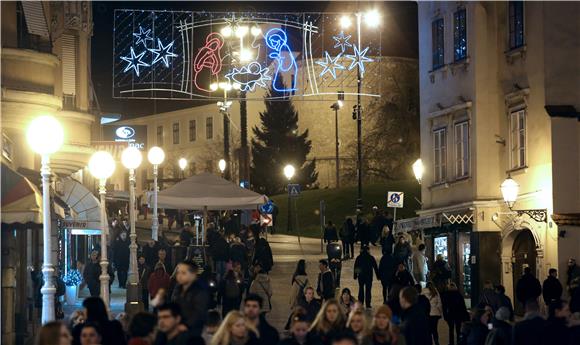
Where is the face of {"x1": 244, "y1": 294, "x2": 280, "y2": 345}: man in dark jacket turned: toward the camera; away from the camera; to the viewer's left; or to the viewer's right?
toward the camera

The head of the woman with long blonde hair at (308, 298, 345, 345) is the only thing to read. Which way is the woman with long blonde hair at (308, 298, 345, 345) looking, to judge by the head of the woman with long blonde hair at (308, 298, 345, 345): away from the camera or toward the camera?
toward the camera

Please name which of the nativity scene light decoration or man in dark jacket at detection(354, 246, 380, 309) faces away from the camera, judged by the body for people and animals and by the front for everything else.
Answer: the man in dark jacket

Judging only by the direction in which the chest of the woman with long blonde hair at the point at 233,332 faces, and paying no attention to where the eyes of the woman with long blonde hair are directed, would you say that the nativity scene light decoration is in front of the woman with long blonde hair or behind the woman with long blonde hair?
behind

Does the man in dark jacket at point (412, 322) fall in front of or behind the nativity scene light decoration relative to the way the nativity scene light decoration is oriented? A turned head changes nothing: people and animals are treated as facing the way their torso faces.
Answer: in front

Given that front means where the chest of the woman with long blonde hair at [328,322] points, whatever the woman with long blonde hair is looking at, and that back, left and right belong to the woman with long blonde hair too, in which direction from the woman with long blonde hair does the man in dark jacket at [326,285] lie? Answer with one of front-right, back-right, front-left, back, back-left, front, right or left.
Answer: back-left

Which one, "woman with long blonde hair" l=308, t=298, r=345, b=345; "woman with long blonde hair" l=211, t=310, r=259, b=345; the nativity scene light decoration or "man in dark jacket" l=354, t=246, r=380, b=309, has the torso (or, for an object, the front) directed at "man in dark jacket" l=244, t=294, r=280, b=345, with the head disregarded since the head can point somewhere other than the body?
the nativity scene light decoration

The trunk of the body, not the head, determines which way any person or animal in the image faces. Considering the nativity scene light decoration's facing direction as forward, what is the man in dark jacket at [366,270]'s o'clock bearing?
The man in dark jacket is roughly at 11 o'clock from the nativity scene light decoration.

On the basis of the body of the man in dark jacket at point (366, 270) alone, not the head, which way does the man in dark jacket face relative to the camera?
away from the camera

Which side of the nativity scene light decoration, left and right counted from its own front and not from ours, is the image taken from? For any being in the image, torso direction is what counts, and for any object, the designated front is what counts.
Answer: front

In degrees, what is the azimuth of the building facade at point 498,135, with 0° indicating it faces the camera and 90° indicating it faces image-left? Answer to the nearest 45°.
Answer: approximately 45°

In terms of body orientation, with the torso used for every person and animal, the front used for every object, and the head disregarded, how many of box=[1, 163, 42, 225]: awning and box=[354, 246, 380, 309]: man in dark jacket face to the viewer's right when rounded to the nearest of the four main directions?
1

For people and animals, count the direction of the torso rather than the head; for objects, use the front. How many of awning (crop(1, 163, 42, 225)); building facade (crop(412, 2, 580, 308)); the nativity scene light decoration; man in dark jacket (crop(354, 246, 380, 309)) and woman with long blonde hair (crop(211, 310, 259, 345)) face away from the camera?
1

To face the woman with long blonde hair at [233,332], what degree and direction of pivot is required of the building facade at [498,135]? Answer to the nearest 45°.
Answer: approximately 45° to its left

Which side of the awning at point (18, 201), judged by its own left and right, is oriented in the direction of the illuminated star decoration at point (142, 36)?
left

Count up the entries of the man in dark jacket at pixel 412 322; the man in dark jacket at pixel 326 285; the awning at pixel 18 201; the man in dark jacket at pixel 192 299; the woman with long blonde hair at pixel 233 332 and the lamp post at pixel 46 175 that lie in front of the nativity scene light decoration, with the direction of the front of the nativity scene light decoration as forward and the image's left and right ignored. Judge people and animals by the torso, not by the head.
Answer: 6

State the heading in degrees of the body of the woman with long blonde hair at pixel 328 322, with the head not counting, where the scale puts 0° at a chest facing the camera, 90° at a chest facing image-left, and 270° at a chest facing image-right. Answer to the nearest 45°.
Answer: approximately 315°

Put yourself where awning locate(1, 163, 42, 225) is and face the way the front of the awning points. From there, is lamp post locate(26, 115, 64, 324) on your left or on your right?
on your right

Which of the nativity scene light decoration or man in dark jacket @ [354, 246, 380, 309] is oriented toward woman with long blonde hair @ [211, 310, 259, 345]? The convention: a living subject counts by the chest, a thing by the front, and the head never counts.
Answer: the nativity scene light decoration
